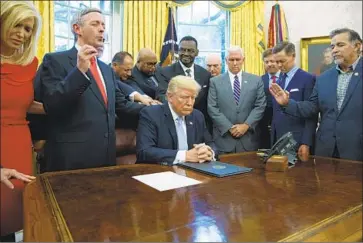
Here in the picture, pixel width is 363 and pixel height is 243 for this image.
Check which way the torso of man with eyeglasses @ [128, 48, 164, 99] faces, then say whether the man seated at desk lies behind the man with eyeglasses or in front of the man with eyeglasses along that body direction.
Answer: in front

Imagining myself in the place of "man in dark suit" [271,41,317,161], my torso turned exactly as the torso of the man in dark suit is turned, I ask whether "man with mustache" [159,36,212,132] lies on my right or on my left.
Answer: on my right

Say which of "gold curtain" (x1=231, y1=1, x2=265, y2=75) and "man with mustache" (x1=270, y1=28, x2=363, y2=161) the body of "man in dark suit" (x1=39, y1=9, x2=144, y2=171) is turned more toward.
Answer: the man with mustache

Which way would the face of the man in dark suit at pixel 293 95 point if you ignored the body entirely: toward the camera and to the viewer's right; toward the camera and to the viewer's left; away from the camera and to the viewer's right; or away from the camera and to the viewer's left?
toward the camera and to the viewer's left

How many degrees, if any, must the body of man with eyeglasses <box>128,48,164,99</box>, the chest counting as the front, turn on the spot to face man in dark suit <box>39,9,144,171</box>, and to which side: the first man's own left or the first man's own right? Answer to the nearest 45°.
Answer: approximately 45° to the first man's own right

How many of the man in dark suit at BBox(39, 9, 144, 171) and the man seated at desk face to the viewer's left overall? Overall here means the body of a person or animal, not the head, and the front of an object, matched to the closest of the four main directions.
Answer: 0

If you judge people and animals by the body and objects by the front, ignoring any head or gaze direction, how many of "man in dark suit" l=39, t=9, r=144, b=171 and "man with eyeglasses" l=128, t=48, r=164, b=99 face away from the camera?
0
